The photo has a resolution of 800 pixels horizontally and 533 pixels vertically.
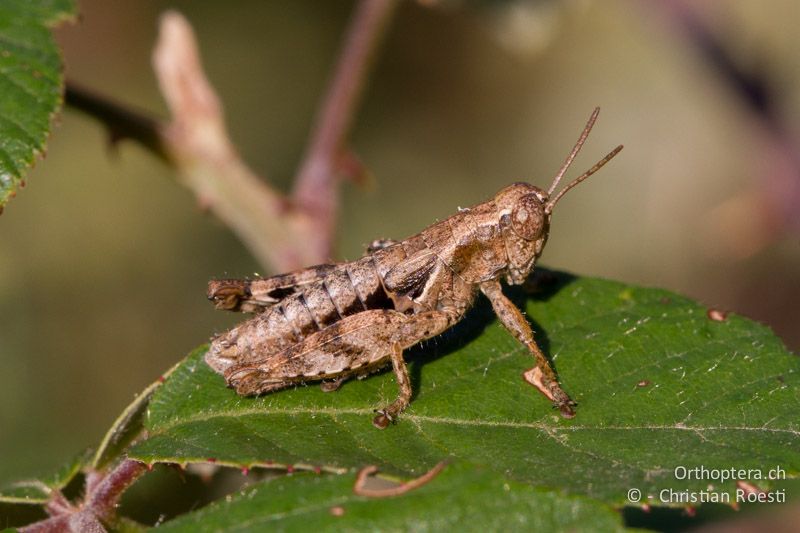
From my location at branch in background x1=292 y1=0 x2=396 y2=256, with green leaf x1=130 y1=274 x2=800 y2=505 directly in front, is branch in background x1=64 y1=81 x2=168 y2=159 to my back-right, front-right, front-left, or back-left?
back-right

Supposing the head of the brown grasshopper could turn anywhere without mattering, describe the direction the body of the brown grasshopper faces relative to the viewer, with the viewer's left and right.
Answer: facing to the right of the viewer

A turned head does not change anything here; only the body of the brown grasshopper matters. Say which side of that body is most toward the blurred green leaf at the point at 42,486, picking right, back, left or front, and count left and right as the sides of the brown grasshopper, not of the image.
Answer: back

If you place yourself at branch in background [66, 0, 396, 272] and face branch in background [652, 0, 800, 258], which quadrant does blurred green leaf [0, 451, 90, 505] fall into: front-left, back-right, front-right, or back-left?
back-right

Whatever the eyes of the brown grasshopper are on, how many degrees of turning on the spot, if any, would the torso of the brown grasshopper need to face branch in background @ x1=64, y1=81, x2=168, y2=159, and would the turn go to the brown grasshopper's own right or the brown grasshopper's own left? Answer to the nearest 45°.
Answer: approximately 180°
